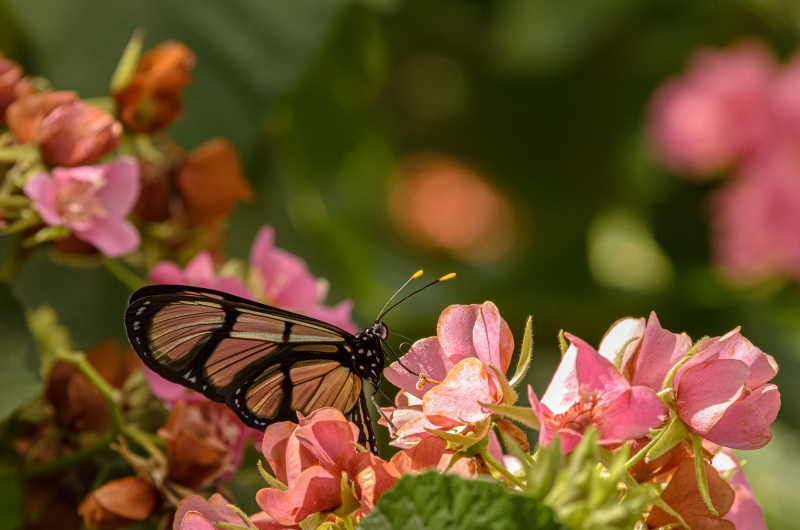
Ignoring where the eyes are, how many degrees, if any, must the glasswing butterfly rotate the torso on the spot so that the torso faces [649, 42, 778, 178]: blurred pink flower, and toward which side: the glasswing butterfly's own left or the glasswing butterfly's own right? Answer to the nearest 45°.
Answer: approximately 45° to the glasswing butterfly's own left

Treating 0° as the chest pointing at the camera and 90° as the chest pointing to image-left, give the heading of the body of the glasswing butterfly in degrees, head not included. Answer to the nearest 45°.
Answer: approximately 270°
